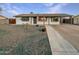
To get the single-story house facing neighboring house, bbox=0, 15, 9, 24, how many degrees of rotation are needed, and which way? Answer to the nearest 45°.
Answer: approximately 90° to its right

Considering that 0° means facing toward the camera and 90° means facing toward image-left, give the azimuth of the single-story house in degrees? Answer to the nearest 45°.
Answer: approximately 0°
